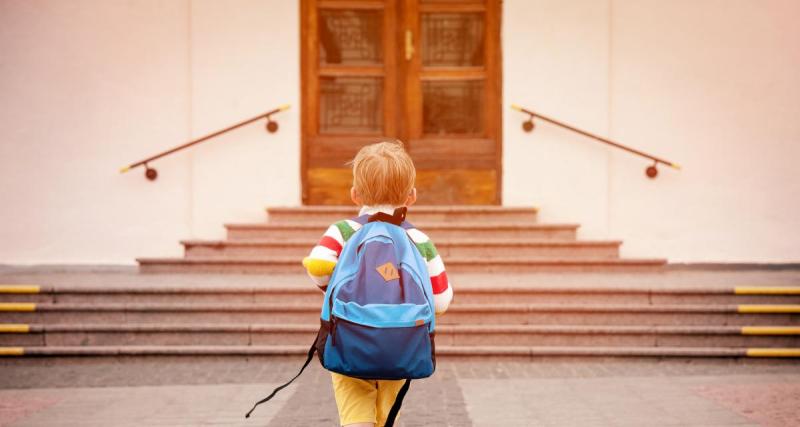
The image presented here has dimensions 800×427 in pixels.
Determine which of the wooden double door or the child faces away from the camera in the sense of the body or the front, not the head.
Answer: the child

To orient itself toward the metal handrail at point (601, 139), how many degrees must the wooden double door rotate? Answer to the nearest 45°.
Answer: approximately 90° to its left

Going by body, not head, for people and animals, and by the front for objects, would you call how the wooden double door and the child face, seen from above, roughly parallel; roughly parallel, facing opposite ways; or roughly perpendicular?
roughly parallel, facing opposite ways

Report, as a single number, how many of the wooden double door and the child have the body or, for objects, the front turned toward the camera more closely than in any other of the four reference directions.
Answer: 1

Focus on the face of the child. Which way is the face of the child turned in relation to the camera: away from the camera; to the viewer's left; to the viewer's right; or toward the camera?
away from the camera

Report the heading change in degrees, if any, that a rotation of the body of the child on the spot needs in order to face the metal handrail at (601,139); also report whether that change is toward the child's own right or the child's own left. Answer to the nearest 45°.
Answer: approximately 45° to the child's own right

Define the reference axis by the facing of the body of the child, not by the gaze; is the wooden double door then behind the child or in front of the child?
in front

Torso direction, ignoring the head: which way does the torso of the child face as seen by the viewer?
away from the camera

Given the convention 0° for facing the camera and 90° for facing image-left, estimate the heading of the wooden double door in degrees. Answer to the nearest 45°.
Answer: approximately 0°

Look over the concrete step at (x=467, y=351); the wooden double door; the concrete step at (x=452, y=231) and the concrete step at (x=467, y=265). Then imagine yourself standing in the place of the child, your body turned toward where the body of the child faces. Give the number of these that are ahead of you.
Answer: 4

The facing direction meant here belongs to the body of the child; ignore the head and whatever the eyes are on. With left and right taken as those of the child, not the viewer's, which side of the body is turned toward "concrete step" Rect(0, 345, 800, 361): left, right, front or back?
front

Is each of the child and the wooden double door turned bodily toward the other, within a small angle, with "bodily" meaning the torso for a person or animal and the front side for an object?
yes

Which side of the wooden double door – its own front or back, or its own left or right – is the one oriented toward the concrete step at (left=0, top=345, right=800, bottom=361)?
front

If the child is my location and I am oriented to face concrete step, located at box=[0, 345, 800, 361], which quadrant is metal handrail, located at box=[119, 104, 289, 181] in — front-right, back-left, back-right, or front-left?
front-left
